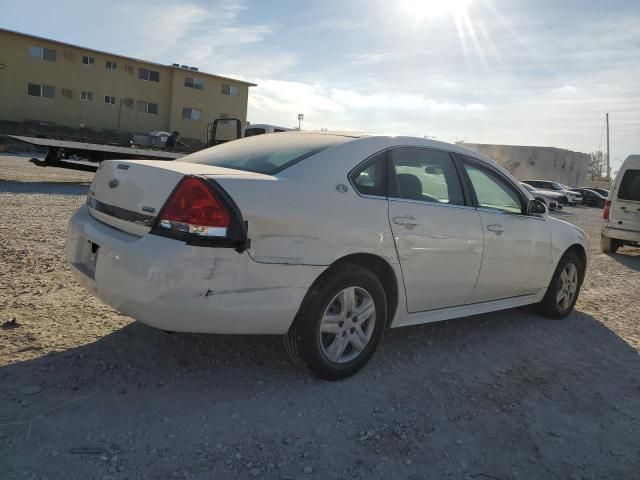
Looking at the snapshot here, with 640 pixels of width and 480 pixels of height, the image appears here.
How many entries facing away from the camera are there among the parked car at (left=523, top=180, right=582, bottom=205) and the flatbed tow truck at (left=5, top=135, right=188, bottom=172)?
0

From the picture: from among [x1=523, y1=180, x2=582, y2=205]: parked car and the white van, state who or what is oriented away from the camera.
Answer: the white van

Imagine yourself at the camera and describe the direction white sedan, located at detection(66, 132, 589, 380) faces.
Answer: facing away from the viewer and to the right of the viewer

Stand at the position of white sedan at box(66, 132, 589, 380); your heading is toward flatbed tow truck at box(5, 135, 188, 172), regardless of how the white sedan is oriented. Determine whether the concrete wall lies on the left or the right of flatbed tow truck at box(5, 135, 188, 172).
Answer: right

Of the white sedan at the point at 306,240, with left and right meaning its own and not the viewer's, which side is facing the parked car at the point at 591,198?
front

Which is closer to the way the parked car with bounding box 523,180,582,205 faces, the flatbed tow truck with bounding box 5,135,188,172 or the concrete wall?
the flatbed tow truck

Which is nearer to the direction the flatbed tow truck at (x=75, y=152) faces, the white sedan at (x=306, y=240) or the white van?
the white van

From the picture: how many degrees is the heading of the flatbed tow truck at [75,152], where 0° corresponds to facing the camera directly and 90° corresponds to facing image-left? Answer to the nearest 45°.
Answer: approximately 270°

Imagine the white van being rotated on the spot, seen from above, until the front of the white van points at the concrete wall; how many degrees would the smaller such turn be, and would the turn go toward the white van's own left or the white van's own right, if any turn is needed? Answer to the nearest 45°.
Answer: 0° — it already faces it

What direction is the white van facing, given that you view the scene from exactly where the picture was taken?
facing away from the viewer

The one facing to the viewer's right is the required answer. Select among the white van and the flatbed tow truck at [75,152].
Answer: the flatbed tow truck
